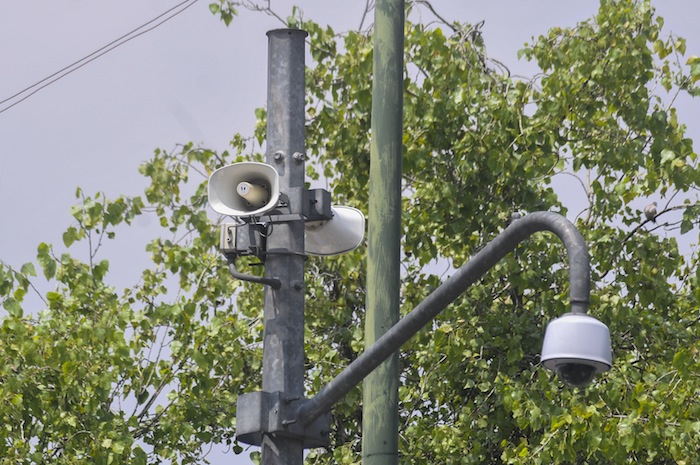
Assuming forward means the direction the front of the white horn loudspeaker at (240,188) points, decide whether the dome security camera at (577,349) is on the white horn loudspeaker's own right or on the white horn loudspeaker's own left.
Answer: on the white horn loudspeaker's own left

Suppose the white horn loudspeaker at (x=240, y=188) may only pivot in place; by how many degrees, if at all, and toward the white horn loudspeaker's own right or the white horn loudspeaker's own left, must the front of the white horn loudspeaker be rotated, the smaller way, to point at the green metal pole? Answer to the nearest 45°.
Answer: approximately 135° to the white horn loudspeaker's own left

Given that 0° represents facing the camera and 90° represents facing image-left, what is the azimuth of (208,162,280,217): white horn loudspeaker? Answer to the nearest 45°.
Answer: approximately 45°
